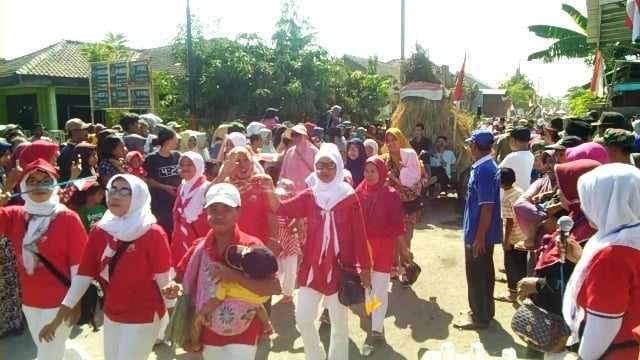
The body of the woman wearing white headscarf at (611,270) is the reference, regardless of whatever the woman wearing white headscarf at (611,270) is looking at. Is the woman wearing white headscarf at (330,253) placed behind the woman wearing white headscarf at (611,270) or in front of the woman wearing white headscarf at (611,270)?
in front

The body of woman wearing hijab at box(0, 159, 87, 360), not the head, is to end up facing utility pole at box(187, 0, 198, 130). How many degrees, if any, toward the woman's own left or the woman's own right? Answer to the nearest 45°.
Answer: approximately 180°

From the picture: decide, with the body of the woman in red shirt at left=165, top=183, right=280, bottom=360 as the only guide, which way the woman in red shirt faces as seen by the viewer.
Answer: toward the camera

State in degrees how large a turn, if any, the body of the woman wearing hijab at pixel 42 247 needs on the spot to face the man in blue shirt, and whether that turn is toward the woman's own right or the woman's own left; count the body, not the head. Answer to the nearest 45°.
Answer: approximately 90° to the woman's own left

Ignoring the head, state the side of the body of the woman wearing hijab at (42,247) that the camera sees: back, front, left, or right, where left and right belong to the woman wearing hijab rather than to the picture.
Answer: front

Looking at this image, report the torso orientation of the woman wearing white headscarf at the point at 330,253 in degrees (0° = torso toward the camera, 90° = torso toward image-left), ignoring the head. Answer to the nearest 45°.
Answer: approximately 0°

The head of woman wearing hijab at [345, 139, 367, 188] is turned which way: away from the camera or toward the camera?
toward the camera

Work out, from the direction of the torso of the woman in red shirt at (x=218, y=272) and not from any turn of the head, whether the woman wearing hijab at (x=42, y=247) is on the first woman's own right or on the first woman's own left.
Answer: on the first woman's own right

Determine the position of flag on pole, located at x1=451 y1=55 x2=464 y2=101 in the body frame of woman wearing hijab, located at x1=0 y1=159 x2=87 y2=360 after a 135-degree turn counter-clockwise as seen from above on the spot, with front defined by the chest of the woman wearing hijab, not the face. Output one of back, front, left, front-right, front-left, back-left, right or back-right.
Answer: front

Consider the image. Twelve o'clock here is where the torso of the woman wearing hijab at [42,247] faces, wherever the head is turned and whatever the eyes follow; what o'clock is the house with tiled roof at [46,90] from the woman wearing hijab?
The house with tiled roof is roughly at 6 o'clock from the woman wearing hijab.

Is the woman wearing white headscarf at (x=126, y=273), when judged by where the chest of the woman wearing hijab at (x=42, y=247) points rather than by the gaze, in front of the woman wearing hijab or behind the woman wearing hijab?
in front

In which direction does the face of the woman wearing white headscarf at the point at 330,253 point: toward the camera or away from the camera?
toward the camera

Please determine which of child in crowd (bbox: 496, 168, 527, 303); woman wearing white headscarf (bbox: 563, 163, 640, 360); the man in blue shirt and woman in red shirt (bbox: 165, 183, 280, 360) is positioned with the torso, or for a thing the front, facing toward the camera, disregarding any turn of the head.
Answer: the woman in red shirt

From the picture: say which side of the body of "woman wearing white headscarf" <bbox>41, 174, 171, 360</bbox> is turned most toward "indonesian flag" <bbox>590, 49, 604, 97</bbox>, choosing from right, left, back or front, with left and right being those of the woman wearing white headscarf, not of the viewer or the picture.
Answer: back

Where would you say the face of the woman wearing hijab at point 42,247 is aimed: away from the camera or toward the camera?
toward the camera

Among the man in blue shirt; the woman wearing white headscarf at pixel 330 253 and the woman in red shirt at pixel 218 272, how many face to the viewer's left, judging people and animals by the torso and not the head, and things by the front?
1
